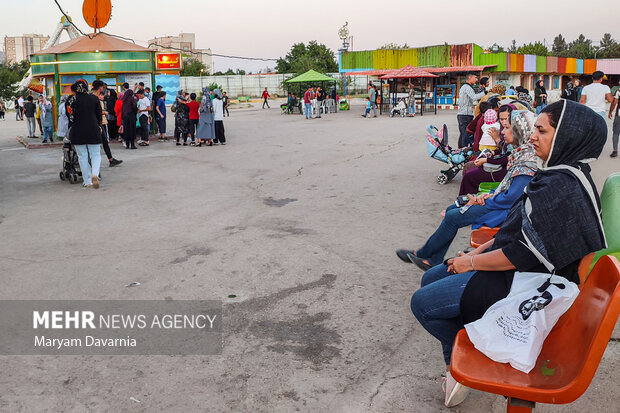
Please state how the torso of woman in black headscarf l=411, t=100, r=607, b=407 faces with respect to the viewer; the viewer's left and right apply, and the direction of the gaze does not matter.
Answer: facing to the left of the viewer

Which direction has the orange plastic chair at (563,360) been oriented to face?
to the viewer's left

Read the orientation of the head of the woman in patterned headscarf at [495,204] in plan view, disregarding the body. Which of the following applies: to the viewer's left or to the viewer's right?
to the viewer's left

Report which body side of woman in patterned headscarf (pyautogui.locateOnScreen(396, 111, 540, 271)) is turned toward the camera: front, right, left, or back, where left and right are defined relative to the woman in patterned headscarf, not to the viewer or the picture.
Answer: left

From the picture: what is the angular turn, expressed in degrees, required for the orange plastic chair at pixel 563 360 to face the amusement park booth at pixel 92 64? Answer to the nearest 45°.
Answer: approximately 45° to its right

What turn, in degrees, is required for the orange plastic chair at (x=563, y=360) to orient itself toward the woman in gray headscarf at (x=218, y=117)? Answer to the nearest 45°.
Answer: approximately 45° to its right

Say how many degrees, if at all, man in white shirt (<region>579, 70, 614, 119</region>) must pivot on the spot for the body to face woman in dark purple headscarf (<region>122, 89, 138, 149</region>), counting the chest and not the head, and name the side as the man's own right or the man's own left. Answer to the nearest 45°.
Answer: approximately 90° to the man's own left

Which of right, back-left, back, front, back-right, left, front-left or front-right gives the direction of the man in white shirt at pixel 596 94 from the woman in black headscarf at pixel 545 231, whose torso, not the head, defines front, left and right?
right
